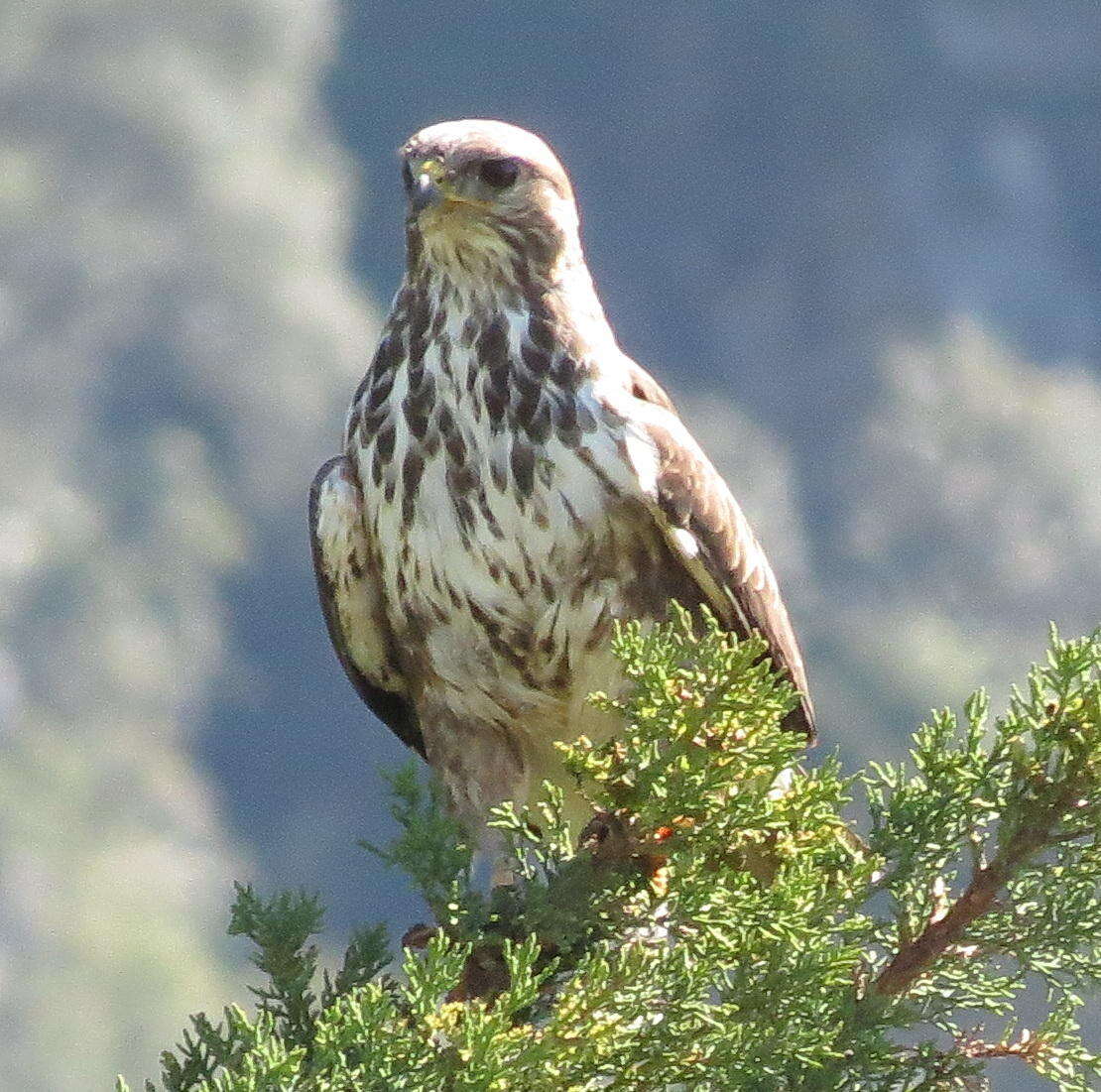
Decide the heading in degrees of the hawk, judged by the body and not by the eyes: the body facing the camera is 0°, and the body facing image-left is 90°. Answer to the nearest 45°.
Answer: approximately 45°
